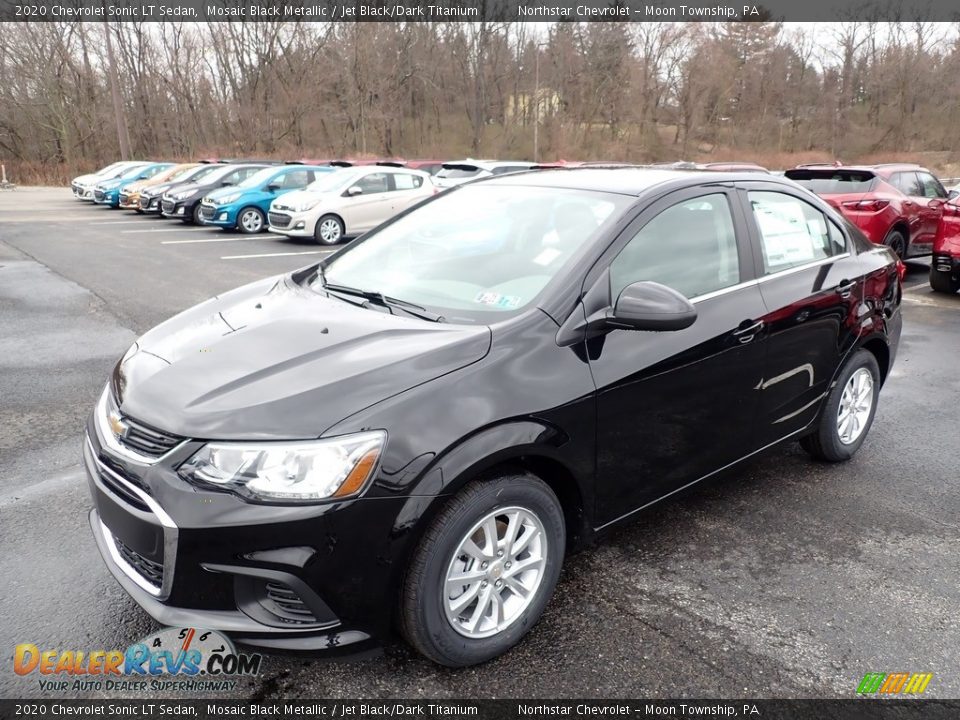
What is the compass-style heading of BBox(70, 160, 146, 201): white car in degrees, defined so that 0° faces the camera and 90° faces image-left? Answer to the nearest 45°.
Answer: approximately 45°

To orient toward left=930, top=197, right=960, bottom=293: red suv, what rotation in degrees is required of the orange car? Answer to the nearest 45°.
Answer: approximately 90° to its left

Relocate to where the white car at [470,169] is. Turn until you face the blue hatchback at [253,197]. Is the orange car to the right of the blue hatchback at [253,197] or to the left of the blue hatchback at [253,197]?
right

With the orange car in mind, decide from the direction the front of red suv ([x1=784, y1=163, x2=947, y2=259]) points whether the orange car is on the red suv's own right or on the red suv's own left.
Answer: on the red suv's own left

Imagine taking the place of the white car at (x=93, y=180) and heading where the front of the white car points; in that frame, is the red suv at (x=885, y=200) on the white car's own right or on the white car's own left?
on the white car's own left

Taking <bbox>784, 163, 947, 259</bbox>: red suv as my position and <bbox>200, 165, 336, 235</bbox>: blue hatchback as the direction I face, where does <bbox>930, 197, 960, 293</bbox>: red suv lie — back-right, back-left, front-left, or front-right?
back-left

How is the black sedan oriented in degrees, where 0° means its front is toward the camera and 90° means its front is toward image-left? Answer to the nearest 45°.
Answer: approximately 45°

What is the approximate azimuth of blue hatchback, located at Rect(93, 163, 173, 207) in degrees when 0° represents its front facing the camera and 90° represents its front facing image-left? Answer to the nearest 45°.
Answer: approximately 45°
